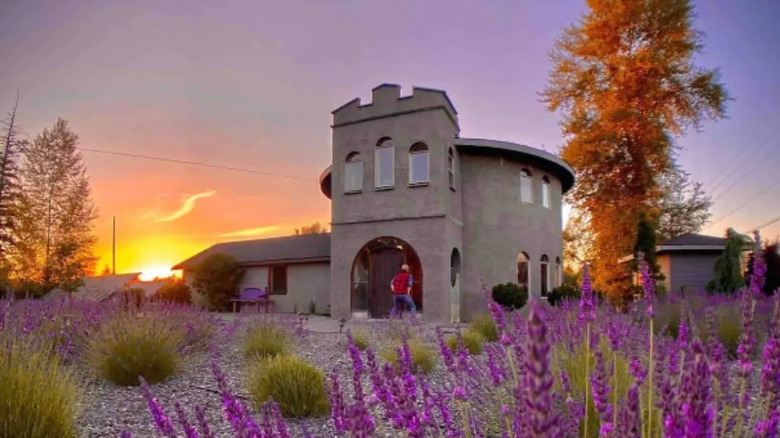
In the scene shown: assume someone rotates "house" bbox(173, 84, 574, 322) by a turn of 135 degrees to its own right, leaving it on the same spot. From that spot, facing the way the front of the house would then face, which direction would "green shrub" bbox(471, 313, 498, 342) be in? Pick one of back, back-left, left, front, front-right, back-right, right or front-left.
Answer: back-left

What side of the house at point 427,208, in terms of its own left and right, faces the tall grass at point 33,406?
front

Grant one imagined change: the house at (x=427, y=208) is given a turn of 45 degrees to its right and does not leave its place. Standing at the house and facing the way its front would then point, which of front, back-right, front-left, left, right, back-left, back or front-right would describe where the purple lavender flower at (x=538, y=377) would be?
front-left

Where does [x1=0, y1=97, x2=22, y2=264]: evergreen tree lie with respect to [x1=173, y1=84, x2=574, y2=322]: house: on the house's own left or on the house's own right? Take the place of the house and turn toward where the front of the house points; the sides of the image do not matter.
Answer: on the house's own right

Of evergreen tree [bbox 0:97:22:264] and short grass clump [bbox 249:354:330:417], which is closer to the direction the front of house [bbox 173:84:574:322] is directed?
the short grass clump

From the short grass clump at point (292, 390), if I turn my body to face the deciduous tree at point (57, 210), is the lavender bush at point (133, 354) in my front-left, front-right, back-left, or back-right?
front-left

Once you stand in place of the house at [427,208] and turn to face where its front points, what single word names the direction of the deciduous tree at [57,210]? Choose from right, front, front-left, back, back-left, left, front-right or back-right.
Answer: back-right

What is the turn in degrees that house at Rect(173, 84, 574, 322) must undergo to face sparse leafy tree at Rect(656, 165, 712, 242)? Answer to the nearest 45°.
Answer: approximately 135° to its left

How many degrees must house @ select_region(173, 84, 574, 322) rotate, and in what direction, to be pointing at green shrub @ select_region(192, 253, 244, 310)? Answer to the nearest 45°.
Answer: approximately 135° to its right

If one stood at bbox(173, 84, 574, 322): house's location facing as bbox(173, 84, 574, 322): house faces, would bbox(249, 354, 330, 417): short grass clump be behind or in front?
in front

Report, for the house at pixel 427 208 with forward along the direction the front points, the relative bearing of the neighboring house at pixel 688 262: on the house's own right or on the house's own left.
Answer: on the house's own left

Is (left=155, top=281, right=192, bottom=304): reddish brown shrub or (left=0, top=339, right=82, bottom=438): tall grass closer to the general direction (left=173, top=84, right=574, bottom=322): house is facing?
the tall grass

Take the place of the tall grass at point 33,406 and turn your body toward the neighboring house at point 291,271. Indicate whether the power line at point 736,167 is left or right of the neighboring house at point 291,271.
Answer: right

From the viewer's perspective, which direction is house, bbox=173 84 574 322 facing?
toward the camera

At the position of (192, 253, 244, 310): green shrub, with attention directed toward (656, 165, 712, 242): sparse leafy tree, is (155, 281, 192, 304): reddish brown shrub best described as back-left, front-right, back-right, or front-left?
back-left

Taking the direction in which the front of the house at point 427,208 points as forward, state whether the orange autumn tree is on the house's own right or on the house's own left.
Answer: on the house's own left
